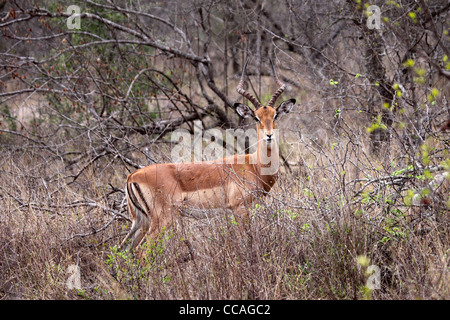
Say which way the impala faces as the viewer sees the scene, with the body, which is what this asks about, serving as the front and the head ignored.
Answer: to the viewer's right
